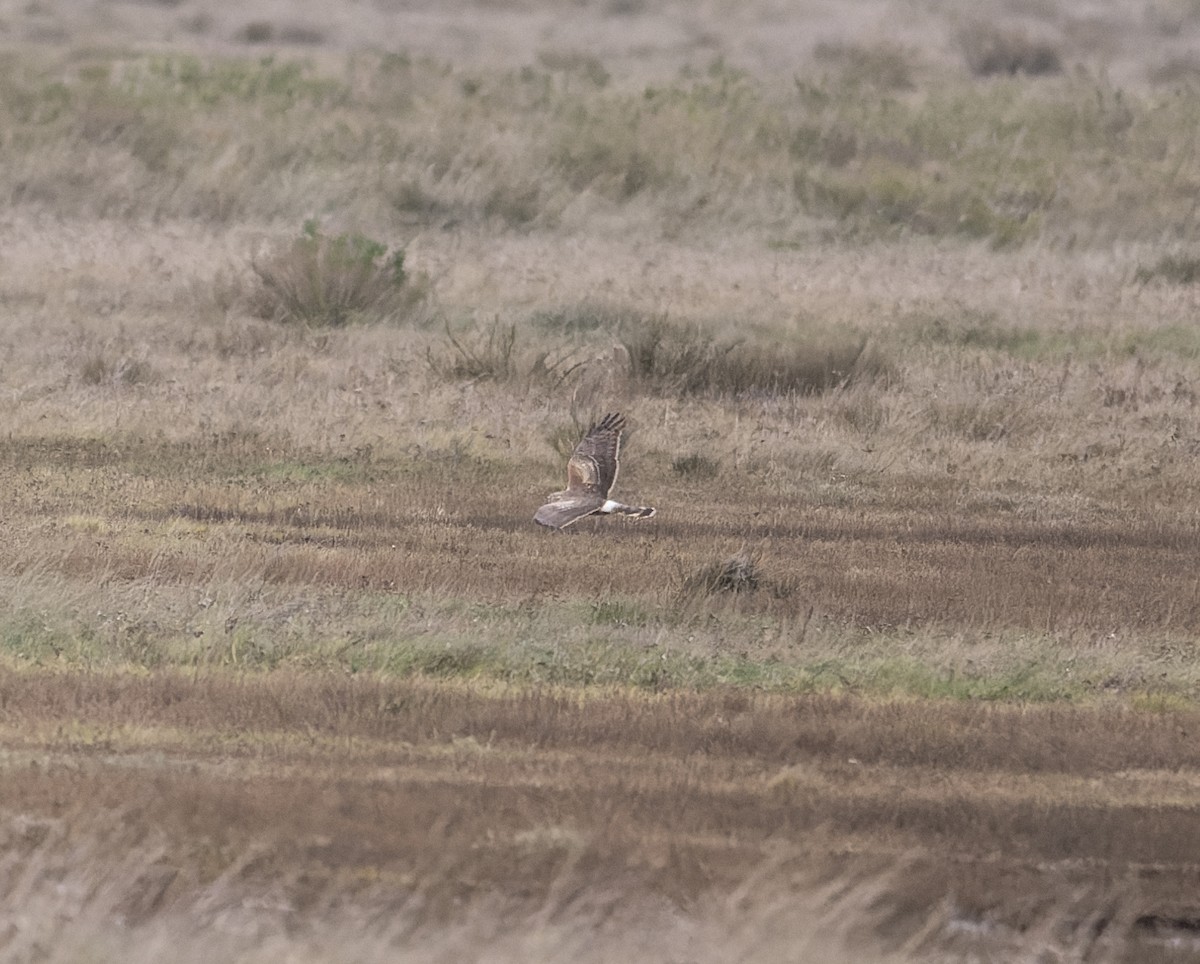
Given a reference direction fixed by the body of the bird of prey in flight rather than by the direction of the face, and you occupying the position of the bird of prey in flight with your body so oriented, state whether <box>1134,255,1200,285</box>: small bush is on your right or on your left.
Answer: on your right

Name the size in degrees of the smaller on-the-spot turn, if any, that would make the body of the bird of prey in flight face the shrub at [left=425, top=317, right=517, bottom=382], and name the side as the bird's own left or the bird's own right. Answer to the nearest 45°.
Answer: approximately 90° to the bird's own right

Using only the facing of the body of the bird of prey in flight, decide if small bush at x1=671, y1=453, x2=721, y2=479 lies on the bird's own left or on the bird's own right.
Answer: on the bird's own right

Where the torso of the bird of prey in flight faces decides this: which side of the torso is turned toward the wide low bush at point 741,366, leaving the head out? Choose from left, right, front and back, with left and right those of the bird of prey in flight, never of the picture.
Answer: right

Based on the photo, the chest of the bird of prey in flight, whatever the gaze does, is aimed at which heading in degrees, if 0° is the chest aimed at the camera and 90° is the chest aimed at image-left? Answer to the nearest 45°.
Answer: approximately 90°
